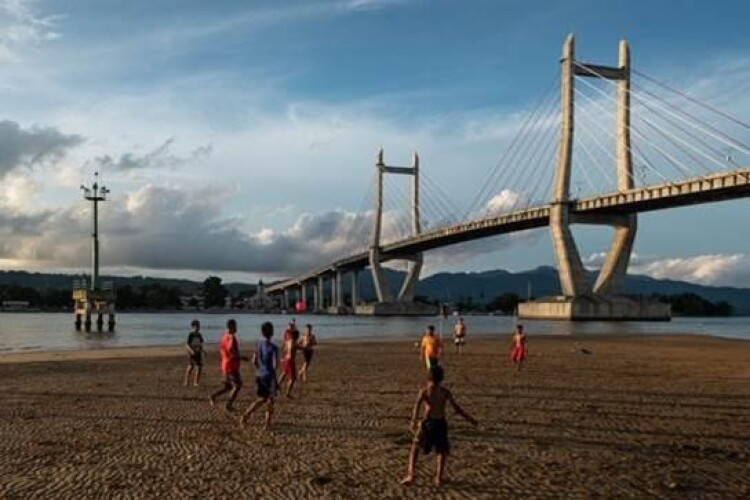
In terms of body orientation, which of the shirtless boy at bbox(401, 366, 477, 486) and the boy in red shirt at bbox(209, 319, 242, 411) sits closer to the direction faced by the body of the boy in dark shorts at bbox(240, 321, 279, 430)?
the boy in red shirt

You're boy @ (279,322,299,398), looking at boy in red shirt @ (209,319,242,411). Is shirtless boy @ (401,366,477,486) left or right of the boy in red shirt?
left

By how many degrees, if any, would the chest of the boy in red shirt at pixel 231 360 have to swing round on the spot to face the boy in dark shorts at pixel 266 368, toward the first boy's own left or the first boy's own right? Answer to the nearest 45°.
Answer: approximately 135° to the first boy's own right

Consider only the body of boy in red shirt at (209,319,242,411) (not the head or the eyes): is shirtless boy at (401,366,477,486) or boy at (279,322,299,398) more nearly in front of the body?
the boy

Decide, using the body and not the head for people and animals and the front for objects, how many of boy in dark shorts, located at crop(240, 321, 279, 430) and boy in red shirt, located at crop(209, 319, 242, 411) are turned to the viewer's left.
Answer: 0

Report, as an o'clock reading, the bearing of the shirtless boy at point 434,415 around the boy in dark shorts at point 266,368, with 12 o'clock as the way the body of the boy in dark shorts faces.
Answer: The shirtless boy is roughly at 4 o'clock from the boy in dark shorts.

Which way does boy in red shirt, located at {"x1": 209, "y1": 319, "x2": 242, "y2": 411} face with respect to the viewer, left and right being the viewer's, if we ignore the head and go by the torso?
facing away from the viewer and to the right of the viewer

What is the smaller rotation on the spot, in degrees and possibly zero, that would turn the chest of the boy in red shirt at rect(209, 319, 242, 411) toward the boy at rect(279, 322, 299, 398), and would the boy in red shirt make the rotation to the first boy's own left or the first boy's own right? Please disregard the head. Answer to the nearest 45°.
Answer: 0° — they already face them

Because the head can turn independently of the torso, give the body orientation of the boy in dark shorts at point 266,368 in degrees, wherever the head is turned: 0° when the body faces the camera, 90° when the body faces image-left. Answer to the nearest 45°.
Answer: approximately 225°
